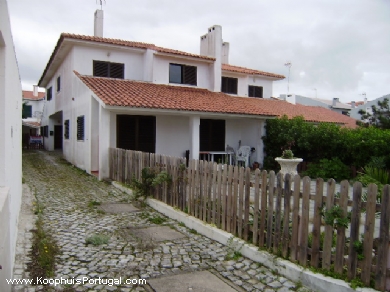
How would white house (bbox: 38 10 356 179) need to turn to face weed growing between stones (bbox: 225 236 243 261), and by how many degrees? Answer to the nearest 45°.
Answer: approximately 45° to its right

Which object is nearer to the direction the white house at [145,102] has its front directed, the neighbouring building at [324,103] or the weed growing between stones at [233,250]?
the weed growing between stones

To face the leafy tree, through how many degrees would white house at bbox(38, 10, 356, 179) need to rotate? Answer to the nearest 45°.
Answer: approximately 45° to its left

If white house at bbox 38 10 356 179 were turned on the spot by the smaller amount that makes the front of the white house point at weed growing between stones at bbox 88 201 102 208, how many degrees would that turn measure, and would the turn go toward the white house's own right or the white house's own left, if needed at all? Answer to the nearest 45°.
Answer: approximately 45° to the white house's own right

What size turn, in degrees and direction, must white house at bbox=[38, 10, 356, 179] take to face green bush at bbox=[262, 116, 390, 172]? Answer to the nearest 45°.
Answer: approximately 45° to its left

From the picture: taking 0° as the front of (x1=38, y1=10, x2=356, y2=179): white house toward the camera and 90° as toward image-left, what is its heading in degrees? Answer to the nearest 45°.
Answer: approximately 315°

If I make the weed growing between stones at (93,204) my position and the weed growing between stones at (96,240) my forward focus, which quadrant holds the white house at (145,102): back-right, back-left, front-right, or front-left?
back-left

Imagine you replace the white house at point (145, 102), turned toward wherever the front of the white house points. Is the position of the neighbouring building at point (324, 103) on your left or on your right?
on your left
